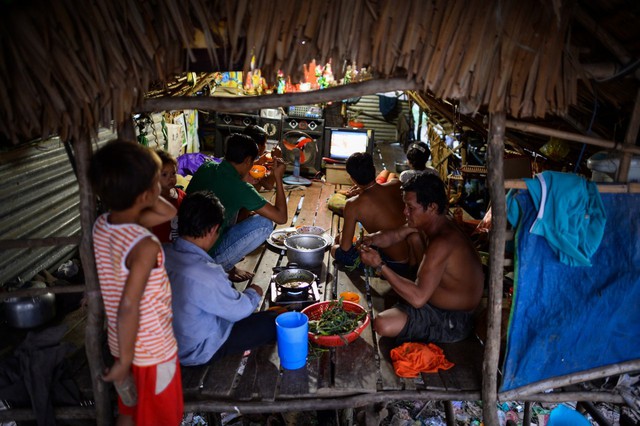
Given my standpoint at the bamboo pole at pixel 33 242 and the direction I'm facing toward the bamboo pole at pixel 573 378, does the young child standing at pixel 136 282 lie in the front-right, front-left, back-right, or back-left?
front-right

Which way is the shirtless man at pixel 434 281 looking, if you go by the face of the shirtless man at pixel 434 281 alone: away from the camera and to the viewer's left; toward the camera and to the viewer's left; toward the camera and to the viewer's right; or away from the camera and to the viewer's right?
toward the camera and to the viewer's left

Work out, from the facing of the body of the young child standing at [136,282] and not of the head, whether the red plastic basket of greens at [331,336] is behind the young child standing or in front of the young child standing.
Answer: in front

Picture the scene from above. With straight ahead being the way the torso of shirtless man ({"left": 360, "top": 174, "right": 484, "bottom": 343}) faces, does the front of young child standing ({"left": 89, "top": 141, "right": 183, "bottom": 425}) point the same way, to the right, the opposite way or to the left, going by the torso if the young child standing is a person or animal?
to the right

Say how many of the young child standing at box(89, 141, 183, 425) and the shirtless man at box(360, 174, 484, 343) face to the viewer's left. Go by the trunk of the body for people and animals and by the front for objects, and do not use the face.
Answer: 1

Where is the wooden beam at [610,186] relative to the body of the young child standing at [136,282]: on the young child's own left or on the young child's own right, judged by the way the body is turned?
on the young child's own right

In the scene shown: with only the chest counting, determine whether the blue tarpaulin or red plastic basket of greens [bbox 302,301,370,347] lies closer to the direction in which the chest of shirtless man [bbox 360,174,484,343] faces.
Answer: the red plastic basket of greens

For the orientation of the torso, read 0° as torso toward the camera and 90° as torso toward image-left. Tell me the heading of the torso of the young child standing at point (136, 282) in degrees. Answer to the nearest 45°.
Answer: approximately 225°

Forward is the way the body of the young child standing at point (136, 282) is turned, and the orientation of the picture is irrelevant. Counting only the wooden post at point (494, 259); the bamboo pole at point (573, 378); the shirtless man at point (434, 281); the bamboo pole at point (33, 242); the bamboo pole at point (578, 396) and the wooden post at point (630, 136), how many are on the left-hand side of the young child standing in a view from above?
1

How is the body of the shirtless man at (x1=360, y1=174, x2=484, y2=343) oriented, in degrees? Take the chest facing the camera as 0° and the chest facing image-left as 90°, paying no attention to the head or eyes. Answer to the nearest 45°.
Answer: approximately 90°
